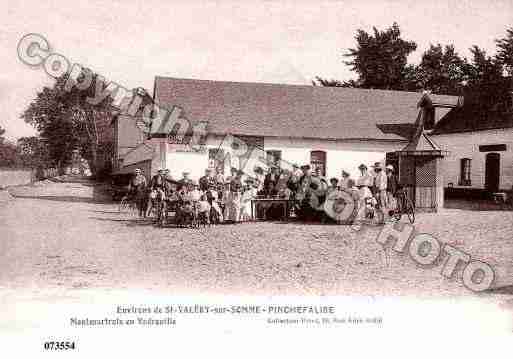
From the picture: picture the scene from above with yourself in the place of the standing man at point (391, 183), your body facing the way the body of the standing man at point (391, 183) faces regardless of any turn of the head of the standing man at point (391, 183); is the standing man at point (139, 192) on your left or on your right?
on your right

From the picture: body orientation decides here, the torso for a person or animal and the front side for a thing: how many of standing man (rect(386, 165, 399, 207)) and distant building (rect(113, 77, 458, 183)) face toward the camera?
2

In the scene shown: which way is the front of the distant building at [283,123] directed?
toward the camera

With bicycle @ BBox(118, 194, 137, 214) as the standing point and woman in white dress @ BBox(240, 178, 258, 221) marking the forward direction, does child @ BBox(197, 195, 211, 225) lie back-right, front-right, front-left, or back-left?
front-right

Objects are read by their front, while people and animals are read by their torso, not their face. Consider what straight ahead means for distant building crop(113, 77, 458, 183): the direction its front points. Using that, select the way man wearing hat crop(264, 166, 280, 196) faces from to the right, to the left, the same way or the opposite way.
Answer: the same way

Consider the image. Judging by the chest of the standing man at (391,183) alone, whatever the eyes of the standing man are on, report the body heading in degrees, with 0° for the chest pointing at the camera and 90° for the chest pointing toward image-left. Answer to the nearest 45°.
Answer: approximately 0°

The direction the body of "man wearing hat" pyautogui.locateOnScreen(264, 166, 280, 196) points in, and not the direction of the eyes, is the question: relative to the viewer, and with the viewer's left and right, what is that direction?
facing the viewer

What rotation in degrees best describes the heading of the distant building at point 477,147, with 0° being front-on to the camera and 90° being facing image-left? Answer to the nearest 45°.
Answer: approximately 45°

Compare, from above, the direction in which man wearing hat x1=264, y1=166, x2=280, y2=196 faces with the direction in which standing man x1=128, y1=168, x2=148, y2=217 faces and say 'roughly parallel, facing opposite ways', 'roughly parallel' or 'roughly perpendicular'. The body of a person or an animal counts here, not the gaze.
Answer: roughly parallel

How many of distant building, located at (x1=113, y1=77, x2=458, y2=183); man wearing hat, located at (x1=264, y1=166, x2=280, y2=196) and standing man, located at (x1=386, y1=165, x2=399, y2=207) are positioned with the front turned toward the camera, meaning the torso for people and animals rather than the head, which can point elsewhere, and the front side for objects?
3

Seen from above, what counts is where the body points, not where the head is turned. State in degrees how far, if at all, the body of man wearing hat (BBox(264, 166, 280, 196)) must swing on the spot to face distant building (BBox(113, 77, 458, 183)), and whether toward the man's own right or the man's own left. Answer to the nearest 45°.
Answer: approximately 180°
